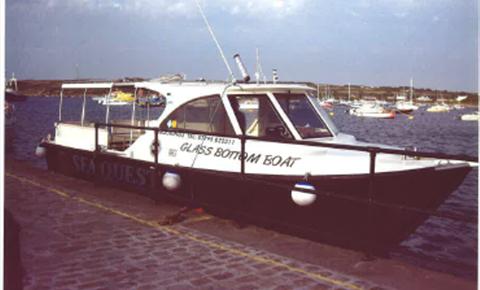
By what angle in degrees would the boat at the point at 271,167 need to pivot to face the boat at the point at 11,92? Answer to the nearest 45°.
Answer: approximately 180°

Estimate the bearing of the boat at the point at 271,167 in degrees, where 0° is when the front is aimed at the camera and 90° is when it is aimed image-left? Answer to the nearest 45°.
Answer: approximately 315°
